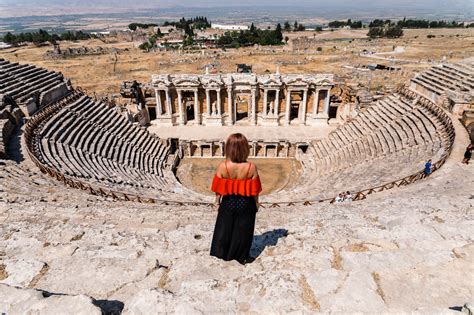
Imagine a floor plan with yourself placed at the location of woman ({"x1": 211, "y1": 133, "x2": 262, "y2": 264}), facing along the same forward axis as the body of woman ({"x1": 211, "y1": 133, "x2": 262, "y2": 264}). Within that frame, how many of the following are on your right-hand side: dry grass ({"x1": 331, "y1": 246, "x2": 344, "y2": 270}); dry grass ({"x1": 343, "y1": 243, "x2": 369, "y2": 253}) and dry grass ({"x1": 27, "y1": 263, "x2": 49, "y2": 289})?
2

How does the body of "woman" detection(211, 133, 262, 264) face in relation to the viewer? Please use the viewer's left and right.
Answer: facing away from the viewer

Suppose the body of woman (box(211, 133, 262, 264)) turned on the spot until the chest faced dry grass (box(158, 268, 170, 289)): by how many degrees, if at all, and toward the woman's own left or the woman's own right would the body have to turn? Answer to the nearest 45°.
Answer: approximately 135° to the woman's own left

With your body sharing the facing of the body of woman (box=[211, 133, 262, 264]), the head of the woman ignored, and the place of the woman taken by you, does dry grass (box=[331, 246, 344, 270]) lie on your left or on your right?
on your right

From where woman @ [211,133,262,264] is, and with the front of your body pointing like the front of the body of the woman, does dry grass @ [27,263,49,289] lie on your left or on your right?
on your left

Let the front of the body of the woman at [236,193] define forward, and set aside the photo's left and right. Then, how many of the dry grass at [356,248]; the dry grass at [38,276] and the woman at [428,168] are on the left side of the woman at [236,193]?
1

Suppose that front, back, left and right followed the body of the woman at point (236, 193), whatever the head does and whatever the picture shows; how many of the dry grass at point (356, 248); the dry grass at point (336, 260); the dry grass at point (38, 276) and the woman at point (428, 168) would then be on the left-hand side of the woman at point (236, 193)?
1

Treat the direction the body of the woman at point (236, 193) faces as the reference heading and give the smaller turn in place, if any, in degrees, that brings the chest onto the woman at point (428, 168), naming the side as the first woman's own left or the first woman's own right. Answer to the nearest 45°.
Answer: approximately 45° to the first woman's own right

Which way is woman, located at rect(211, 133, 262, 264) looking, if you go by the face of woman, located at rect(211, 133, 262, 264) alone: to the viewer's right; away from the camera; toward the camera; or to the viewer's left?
away from the camera

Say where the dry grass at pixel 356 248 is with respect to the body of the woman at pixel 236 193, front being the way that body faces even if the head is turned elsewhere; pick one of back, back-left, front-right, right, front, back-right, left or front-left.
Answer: right

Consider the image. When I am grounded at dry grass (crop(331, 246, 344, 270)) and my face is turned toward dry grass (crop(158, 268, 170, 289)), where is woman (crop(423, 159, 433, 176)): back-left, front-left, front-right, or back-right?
back-right
